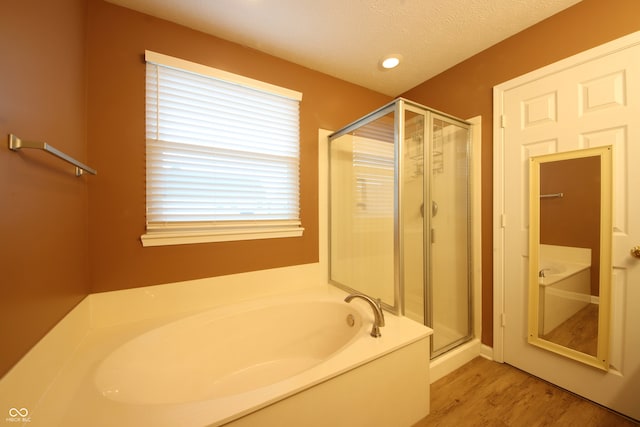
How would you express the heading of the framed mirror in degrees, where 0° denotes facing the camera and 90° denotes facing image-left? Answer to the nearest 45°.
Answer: approximately 45°

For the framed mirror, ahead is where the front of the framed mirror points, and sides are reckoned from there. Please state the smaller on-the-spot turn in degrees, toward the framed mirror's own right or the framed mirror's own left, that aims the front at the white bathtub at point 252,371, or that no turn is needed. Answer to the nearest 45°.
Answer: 0° — it already faces it

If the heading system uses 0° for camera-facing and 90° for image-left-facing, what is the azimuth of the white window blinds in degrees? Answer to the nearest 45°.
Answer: approximately 315°
